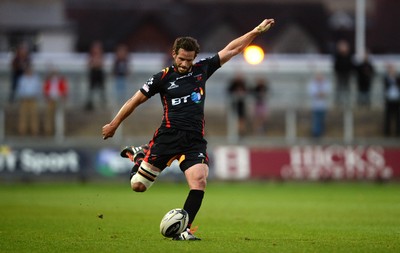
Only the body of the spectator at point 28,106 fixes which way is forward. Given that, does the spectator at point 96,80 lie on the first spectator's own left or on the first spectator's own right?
on the first spectator's own left

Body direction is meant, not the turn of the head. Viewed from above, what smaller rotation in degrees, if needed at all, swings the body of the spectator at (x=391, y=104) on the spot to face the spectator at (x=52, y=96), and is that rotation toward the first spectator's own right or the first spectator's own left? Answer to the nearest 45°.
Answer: approximately 90° to the first spectator's own right

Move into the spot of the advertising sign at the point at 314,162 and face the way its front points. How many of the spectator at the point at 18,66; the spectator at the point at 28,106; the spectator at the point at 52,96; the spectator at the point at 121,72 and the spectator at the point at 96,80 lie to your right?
5

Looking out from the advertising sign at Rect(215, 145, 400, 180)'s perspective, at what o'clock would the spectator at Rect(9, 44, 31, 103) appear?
The spectator is roughly at 3 o'clock from the advertising sign.

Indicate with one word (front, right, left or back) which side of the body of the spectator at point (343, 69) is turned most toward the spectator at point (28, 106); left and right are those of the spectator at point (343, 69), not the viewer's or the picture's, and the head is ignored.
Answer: right

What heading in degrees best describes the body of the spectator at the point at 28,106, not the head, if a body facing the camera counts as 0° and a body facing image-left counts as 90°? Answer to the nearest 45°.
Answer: approximately 0°

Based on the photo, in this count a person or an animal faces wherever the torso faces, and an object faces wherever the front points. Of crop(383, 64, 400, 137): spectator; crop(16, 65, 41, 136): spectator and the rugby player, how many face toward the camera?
3

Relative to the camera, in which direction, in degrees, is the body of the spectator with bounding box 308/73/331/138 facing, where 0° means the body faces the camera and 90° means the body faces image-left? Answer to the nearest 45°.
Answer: approximately 0°
